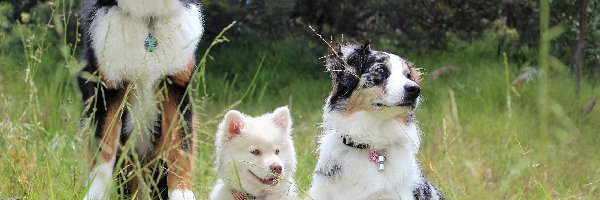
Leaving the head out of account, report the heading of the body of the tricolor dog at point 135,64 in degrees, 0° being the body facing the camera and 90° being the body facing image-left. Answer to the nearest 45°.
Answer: approximately 0°

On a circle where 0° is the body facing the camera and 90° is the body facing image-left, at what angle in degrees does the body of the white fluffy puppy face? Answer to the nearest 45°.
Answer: approximately 315°

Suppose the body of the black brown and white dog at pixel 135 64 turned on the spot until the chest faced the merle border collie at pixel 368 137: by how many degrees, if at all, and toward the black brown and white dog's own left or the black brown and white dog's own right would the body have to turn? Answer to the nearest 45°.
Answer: approximately 45° to the black brown and white dog's own left
